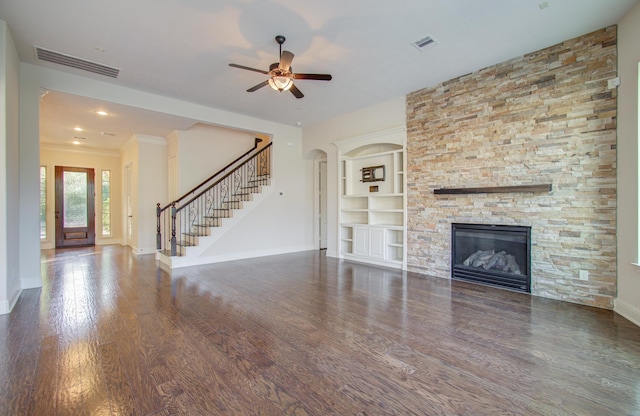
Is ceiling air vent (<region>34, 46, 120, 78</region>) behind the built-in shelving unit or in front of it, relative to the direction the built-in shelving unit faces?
in front

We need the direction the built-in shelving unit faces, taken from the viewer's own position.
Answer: facing the viewer and to the left of the viewer

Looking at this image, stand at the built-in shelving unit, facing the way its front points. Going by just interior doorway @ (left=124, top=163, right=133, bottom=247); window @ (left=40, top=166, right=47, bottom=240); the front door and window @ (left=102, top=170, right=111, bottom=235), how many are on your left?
0

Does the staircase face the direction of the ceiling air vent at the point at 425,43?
no

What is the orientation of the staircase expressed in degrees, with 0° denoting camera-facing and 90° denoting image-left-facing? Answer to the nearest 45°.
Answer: approximately 45°

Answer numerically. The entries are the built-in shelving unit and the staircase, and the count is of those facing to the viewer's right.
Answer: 0

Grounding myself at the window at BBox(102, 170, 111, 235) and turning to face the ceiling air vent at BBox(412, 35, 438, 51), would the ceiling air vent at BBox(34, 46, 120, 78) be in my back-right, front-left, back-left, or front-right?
front-right

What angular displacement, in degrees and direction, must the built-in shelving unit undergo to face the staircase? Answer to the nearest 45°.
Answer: approximately 45° to its right

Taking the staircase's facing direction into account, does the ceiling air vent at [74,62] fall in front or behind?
in front

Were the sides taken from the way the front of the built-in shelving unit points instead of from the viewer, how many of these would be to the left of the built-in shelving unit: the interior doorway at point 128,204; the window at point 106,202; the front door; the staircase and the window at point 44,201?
0

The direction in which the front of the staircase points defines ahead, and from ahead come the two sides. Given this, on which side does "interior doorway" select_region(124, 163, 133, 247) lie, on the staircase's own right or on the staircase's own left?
on the staircase's own right
